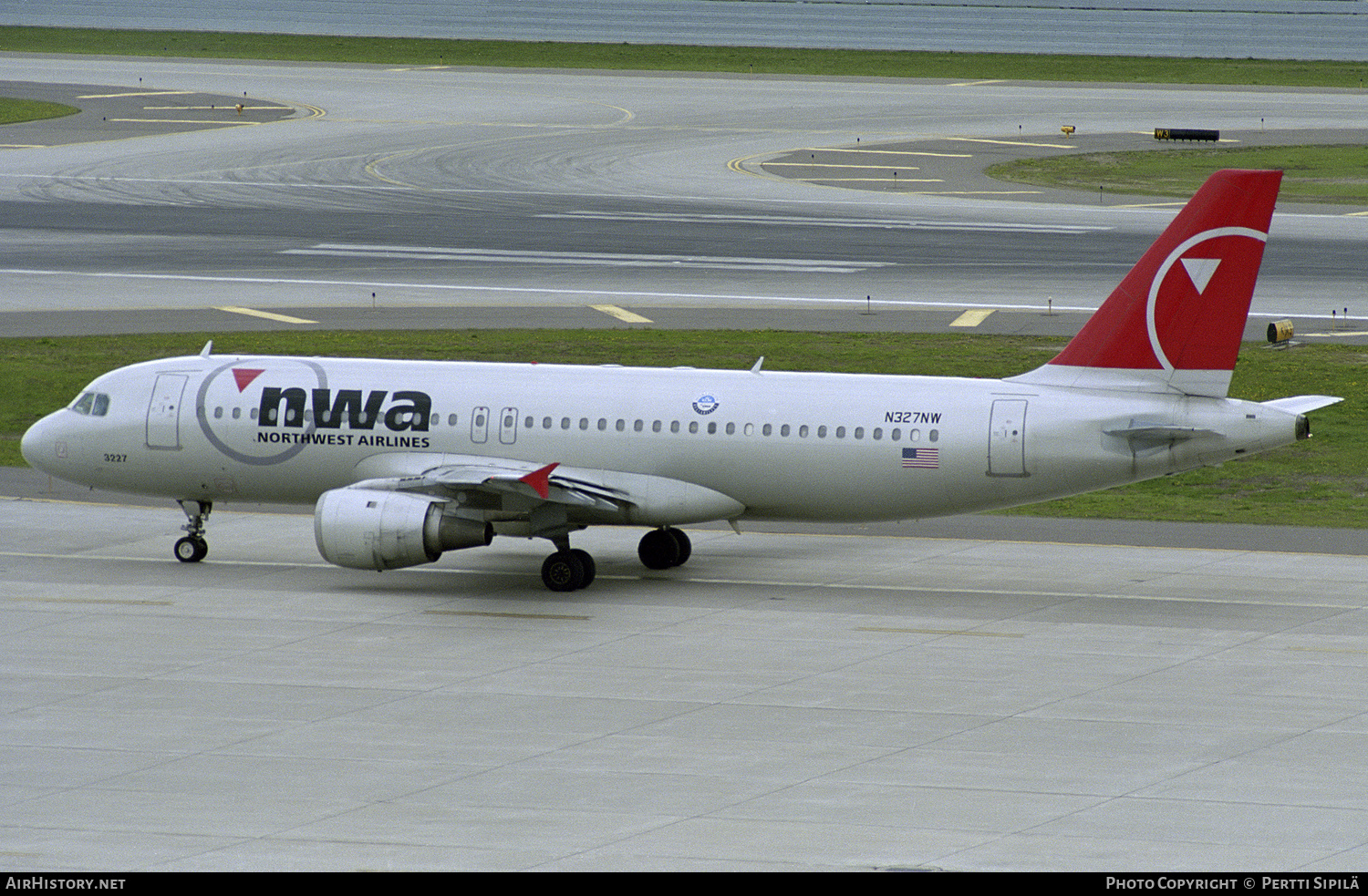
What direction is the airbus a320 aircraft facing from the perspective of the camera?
to the viewer's left
